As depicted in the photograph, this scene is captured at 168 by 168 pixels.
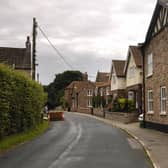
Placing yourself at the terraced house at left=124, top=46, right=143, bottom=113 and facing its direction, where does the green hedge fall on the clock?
The green hedge is roughly at 11 o'clock from the terraced house.

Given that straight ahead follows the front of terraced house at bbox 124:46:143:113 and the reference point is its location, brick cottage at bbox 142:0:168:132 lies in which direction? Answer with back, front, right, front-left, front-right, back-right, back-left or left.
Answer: front-left

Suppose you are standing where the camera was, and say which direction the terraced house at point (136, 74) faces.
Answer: facing the viewer and to the left of the viewer
